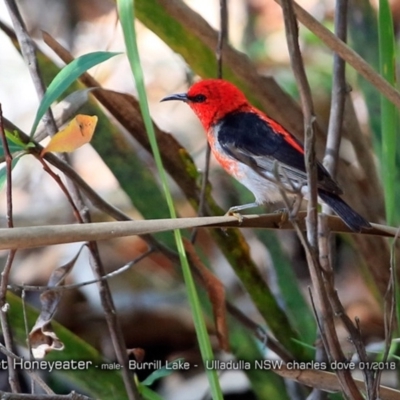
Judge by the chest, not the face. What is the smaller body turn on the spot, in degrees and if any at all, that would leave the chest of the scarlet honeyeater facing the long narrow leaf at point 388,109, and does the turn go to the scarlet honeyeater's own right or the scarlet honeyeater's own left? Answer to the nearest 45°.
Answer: approximately 135° to the scarlet honeyeater's own left

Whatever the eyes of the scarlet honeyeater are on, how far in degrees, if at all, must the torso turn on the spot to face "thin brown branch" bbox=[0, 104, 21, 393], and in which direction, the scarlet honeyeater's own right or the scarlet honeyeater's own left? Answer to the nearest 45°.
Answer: approximately 45° to the scarlet honeyeater's own left

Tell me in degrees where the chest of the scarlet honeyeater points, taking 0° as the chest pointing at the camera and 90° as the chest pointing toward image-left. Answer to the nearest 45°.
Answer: approximately 90°
